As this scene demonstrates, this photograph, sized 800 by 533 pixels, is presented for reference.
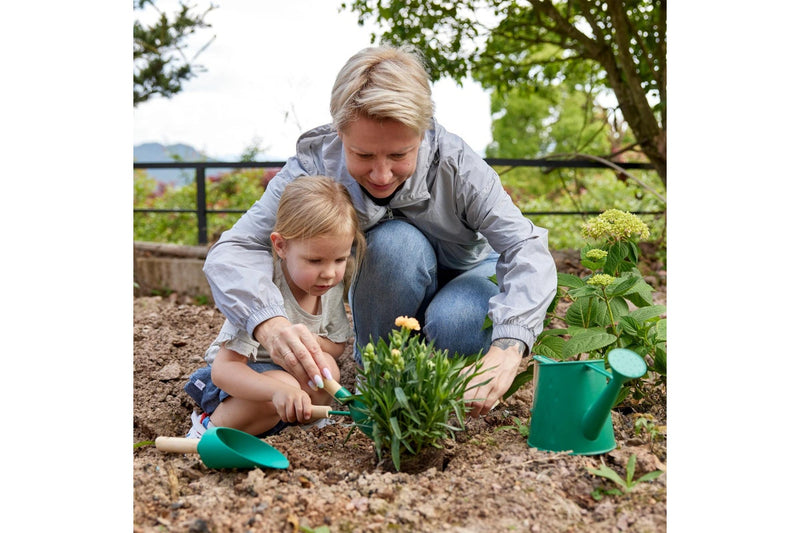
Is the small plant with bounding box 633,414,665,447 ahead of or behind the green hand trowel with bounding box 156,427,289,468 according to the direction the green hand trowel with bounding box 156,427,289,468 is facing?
ahead

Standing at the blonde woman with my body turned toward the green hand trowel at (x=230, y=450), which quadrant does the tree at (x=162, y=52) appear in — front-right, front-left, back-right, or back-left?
back-right

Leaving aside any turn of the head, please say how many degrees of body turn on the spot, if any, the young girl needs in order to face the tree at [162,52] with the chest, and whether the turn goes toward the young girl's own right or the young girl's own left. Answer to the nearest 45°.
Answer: approximately 135° to the young girl's own left

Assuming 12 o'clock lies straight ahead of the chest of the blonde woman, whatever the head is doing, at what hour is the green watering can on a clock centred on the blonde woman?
The green watering can is roughly at 11 o'clock from the blonde woman.

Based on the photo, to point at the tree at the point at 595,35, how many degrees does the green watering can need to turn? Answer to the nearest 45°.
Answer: approximately 135° to its left

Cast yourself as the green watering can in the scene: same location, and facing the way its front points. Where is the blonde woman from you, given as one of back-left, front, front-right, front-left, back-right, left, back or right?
back

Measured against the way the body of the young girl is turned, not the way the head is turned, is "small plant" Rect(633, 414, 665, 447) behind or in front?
in front

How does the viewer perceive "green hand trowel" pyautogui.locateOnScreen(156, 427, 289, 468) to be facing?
facing to the right of the viewer

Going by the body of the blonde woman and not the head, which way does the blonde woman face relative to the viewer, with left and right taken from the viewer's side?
facing the viewer
